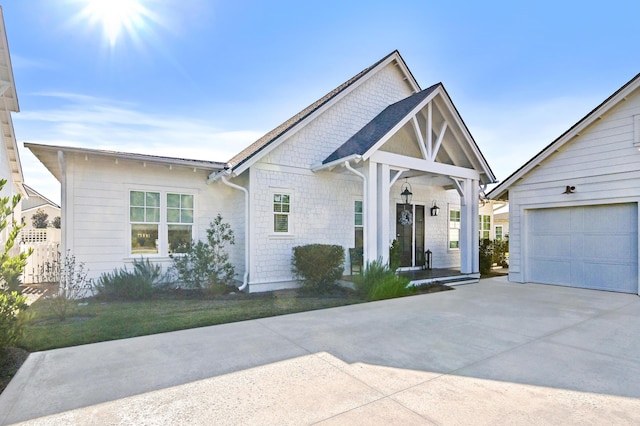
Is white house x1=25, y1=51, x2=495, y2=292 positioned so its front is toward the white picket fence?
no

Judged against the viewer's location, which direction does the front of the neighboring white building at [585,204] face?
facing the viewer and to the left of the viewer

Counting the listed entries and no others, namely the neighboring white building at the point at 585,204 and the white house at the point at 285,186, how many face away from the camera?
0

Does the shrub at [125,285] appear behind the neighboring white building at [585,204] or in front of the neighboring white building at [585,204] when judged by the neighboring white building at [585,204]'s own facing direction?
in front

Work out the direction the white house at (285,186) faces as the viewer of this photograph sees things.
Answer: facing the viewer and to the right of the viewer

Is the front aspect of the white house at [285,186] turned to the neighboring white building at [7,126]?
no

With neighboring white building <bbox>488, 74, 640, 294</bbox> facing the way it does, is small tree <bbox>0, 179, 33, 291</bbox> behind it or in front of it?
in front

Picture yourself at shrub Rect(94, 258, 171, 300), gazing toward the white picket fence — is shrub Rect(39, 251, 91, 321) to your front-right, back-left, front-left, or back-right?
front-left
